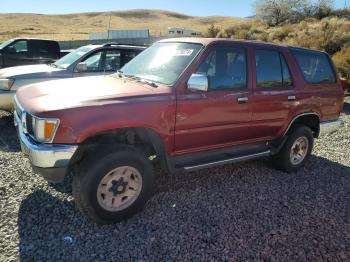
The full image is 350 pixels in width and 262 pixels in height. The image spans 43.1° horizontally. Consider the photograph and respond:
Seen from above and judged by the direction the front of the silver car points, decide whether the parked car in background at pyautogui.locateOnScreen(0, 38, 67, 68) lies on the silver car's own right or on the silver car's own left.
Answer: on the silver car's own right

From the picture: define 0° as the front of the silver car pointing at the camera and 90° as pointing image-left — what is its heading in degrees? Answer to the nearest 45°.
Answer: approximately 45°

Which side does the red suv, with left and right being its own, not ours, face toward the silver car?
right

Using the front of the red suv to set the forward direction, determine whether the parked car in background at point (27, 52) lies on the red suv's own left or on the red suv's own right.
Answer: on the red suv's own right

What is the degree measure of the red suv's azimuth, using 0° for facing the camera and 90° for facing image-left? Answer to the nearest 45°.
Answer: approximately 45°

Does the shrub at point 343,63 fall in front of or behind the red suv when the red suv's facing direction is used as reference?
behind

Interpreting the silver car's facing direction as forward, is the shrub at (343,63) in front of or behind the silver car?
behind
